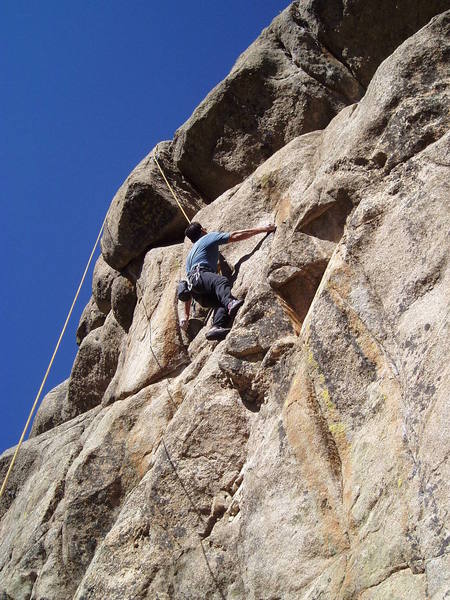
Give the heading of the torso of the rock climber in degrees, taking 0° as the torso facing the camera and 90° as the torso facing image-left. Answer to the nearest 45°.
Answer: approximately 225°

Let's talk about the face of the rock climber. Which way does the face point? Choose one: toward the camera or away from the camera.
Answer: away from the camera

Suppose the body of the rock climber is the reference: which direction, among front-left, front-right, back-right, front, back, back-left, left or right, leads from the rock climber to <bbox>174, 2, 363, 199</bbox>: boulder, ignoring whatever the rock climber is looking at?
front
